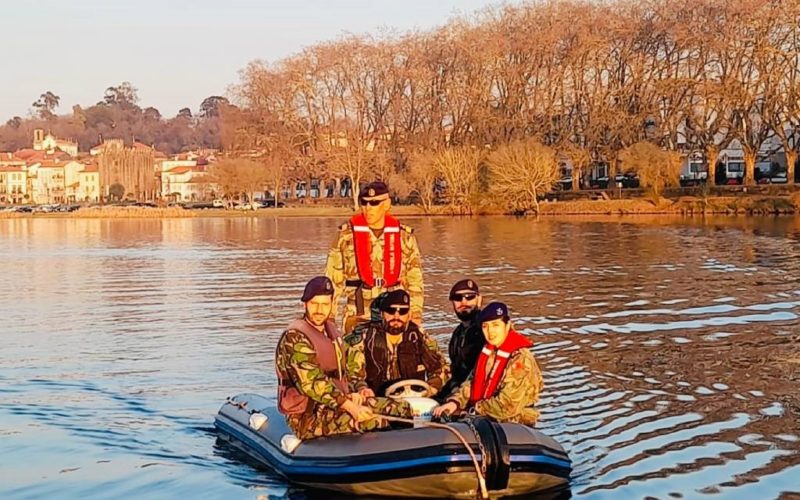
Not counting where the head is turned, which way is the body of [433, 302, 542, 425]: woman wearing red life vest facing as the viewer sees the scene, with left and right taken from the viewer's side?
facing the viewer and to the left of the viewer

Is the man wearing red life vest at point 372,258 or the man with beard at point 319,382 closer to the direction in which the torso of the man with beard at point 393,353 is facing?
the man with beard

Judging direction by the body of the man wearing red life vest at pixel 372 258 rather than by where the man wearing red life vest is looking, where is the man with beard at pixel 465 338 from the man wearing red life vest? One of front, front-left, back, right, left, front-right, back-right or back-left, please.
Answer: front-left

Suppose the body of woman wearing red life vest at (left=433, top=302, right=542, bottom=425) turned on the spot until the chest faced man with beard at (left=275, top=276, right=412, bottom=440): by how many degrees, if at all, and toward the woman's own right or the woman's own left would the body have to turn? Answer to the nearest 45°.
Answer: approximately 45° to the woman's own right

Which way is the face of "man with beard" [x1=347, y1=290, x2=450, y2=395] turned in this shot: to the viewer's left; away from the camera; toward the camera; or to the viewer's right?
toward the camera

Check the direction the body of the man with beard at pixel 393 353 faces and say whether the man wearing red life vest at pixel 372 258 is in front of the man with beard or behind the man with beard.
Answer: behind

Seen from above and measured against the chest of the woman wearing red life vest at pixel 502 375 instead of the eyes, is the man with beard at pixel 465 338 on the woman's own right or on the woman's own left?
on the woman's own right

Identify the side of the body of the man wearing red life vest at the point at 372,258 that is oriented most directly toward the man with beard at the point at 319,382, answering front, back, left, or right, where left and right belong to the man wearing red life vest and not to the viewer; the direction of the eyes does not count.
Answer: front

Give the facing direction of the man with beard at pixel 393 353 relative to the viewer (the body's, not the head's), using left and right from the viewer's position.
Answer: facing the viewer

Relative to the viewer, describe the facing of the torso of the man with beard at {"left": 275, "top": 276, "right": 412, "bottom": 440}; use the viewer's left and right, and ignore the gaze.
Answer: facing the viewer and to the right of the viewer

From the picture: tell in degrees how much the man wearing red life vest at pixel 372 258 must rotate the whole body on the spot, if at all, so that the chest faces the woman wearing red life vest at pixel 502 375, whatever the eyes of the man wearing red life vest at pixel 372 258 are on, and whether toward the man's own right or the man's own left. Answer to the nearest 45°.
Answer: approximately 45° to the man's own left

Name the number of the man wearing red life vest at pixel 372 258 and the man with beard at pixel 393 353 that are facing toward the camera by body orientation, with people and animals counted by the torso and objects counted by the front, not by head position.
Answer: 2

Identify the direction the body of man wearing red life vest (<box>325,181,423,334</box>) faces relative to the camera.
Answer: toward the camera

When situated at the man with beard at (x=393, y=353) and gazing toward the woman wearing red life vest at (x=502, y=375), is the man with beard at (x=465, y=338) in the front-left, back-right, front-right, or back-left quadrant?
front-left

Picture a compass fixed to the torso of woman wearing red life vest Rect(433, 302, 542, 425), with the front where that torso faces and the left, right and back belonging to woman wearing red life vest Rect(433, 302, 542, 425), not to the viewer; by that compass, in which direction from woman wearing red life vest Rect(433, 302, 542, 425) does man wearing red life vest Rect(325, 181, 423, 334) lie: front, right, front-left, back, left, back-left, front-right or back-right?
right

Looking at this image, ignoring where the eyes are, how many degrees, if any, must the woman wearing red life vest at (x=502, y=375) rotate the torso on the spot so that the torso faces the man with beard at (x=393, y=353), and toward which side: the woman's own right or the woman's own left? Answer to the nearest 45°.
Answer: approximately 90° to the woman's own right

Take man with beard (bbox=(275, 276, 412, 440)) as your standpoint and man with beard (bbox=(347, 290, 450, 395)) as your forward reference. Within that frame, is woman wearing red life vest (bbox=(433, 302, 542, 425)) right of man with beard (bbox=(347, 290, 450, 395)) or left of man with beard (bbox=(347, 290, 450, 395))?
right

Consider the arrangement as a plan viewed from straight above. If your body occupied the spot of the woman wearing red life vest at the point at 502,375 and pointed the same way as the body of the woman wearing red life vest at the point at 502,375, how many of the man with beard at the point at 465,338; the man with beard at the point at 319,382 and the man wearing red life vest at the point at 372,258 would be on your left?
0
